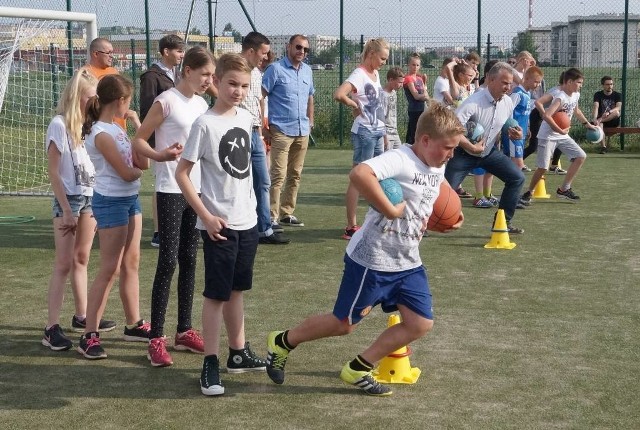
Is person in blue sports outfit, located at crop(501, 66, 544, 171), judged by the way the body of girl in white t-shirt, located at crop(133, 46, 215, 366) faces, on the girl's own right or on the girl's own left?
on the girl's own left

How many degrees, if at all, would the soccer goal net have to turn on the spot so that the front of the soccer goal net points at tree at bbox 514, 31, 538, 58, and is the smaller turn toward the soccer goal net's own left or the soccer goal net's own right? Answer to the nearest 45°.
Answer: approximately 135° to the soccer goal net's own left

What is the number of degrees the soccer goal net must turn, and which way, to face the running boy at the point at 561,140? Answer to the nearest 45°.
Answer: approximately 45° to its left

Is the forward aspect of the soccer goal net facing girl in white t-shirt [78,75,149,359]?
yes

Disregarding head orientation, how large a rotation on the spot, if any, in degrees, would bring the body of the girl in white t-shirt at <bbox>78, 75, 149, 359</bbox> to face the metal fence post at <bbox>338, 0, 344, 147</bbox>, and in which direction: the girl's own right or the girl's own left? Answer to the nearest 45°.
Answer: approximately 135° to the girl's own left
